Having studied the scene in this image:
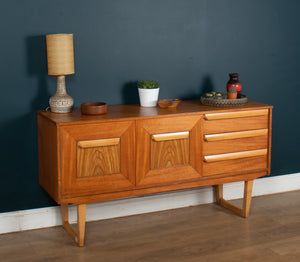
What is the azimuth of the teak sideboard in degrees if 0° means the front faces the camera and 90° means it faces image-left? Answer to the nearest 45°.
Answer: approximately 315°
